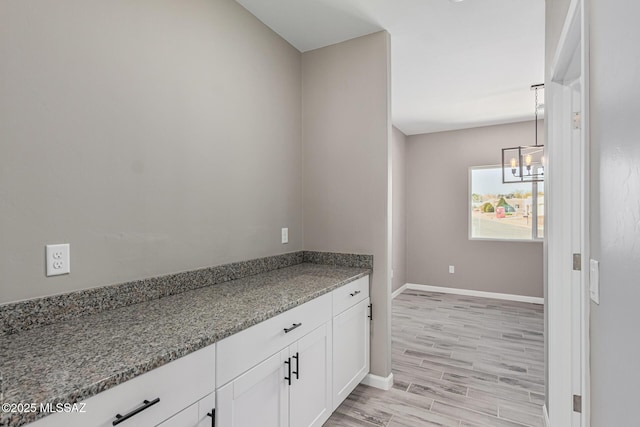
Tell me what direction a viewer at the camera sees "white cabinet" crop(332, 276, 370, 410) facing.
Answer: facing the viewer and to the right of the viewer

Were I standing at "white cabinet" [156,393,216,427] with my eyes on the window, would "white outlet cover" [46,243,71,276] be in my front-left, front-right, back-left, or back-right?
back-left

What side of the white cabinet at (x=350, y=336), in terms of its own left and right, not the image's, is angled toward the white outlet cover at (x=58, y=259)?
right

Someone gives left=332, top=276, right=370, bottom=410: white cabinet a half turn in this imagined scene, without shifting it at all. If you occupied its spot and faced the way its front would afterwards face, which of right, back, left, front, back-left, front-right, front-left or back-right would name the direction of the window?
right
